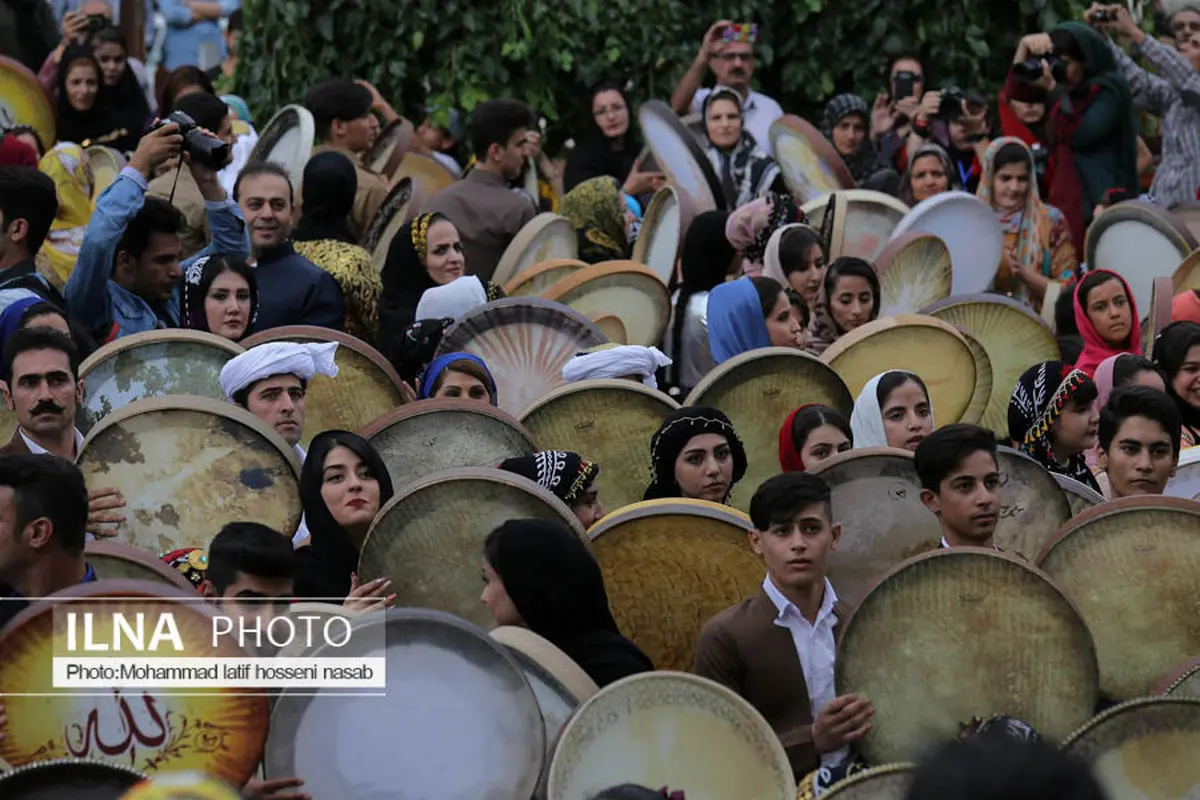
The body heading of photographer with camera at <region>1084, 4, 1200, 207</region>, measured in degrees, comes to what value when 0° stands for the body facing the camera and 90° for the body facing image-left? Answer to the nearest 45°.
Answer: approximately 90°

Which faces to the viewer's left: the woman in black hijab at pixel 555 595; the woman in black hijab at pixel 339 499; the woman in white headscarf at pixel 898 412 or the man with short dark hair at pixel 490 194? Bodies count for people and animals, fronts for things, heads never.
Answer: the woman in black hijab at pixel 555 595

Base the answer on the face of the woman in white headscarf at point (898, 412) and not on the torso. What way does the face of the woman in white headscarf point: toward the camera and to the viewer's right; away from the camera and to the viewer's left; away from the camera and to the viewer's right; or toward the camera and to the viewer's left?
toward the camera and to the viewer's right

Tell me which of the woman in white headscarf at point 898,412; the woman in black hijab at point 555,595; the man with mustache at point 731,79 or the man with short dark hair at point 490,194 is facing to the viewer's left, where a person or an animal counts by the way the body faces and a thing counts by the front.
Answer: the woman in black hijab

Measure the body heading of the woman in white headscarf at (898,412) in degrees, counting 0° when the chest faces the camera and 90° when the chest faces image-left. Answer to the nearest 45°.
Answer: approximately 315°

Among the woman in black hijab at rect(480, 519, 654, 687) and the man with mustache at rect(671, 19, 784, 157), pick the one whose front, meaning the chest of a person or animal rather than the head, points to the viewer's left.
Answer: the woman in black hijab

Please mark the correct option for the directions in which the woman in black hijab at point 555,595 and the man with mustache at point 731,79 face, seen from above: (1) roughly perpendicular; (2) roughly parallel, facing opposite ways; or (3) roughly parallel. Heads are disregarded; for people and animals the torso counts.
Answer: roughly perpendicular

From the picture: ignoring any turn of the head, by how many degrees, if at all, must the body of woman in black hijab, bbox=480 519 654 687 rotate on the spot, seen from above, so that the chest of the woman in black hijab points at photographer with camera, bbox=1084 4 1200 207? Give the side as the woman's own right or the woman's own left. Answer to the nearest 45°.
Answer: approximately 135° to the woman's own right

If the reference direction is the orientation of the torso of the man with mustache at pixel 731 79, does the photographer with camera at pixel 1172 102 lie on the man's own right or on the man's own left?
on the man's own left

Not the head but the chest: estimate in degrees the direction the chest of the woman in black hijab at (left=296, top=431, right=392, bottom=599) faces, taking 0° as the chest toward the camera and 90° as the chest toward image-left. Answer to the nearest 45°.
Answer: approximately 315°

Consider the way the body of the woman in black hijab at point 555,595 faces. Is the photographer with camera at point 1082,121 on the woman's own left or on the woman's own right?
on the woman's own right

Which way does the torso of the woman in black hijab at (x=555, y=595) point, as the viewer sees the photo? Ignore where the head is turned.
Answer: to the viewer's left
